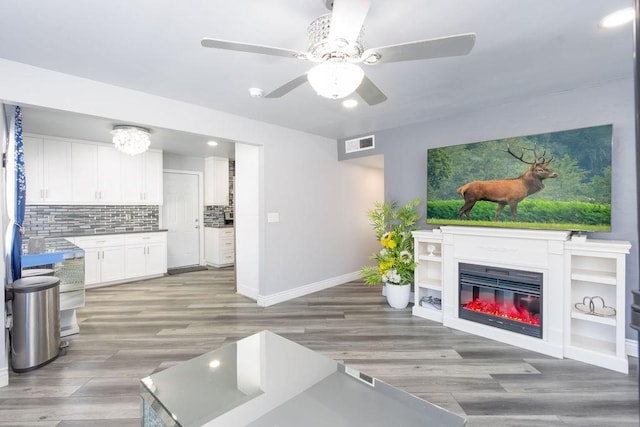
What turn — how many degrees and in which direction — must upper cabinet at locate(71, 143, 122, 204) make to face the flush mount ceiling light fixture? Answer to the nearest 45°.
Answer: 0° — it already faces it

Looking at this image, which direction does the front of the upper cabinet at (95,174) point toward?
toward the camera

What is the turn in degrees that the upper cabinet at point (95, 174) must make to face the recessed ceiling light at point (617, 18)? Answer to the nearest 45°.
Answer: approximately 45° to its left

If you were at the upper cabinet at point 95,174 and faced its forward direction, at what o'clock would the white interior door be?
The white interior door is roughly at 8 o'clock from the upper cabinet.

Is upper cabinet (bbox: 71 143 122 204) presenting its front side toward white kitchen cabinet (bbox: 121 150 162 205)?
no

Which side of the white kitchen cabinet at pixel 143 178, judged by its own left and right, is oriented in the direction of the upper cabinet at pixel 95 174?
right

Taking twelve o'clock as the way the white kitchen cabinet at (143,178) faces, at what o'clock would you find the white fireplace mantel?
The white fireplace mantel is roughly at 11 o'clock from the white kitchen cabinet.

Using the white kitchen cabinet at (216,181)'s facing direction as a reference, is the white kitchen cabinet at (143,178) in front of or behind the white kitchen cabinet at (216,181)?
in front

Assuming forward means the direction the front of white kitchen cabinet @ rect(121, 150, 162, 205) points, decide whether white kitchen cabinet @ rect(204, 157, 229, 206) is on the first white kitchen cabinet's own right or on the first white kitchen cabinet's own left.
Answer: on the first white kitchen cabinet's own left

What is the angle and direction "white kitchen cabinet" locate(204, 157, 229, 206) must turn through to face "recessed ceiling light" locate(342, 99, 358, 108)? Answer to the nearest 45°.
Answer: approximately 45° to its left

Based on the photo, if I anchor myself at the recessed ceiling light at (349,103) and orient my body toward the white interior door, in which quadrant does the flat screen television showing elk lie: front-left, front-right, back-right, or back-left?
back-right

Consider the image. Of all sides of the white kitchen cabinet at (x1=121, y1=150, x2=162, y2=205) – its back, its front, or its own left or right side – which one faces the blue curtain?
front

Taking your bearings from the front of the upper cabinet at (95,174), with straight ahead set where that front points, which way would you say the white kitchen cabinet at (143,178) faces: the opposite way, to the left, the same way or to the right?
the same way
